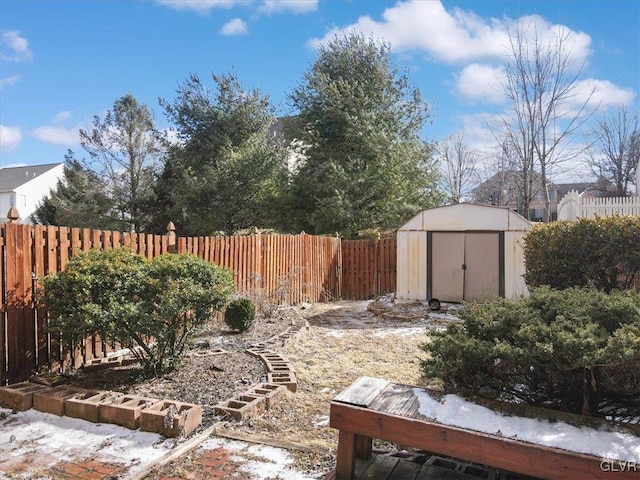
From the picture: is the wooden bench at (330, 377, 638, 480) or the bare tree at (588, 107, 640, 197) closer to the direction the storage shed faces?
the wooden bench

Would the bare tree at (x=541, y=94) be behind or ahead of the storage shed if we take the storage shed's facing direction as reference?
behind

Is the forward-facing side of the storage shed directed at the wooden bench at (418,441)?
yes

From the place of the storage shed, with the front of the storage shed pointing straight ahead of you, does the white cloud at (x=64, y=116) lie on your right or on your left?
on your right

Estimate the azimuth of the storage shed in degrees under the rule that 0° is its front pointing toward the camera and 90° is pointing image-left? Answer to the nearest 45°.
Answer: approximately 0°

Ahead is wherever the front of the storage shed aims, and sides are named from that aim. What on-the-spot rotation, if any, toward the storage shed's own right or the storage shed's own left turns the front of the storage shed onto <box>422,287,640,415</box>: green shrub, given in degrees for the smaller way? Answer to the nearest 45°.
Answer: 0° — it already faces it

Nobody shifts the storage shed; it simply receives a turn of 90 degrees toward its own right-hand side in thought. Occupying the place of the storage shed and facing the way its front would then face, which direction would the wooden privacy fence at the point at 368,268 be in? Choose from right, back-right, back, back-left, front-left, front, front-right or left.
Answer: front-right

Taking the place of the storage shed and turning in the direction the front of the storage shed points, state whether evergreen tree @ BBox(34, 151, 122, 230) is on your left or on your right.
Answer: on your right

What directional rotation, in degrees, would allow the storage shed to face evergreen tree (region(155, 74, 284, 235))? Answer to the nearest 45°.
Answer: approximately 135° to its right

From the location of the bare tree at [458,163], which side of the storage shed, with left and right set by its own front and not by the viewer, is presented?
back
